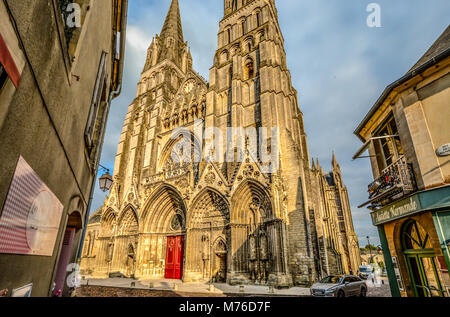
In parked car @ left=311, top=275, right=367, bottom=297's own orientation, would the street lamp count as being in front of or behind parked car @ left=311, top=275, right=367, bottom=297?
in front

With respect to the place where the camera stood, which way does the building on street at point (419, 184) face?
facing the viewer and to the left of the viewer

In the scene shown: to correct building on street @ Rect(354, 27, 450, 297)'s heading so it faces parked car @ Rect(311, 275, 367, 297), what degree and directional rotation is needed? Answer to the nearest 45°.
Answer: approximately 90° to its right

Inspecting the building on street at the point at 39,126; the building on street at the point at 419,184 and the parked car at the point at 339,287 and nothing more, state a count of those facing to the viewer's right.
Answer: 1

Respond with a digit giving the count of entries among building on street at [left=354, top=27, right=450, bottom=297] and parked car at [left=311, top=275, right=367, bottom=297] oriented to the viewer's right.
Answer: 0

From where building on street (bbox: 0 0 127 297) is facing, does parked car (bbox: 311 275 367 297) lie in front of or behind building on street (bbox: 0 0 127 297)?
in front

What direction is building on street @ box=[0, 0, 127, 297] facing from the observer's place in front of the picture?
facing to the right of the viewer

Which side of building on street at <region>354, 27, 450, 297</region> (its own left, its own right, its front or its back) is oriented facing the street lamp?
front

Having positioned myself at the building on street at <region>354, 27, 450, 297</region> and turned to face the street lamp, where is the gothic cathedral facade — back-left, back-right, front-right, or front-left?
front-right

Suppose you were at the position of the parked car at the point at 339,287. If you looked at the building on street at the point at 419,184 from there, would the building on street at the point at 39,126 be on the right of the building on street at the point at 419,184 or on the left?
right
